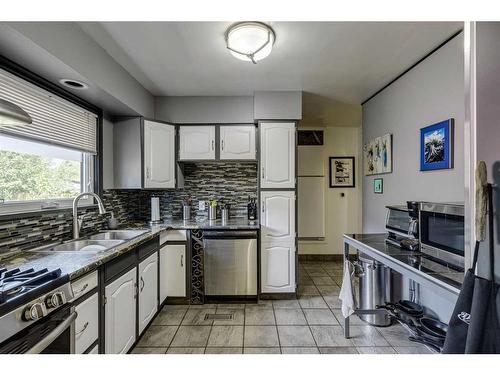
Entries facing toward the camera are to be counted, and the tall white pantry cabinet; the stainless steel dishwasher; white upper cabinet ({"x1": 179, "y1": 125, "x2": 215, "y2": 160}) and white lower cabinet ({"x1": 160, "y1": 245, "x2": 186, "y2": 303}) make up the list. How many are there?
4

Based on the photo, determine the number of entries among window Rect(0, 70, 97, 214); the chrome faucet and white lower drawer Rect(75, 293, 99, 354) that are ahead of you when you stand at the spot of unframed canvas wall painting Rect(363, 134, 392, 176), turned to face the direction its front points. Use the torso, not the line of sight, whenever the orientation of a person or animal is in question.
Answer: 3

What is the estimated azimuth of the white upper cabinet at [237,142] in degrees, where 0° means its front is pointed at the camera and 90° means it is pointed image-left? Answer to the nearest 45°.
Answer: approximately 0°

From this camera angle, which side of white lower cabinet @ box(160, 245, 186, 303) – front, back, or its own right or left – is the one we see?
front

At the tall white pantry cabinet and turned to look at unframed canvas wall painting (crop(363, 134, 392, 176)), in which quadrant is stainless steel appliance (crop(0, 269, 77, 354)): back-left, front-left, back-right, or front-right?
back-right

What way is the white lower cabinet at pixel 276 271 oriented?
toward the camera

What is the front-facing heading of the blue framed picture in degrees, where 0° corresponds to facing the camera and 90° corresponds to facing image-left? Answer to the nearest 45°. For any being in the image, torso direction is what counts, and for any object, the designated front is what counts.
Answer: approximately 45°

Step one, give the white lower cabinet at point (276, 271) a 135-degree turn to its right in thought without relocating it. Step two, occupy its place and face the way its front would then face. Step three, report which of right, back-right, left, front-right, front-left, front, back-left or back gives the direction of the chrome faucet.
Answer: left

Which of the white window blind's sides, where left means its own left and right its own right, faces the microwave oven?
front

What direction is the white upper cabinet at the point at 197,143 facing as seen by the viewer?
toward the camera

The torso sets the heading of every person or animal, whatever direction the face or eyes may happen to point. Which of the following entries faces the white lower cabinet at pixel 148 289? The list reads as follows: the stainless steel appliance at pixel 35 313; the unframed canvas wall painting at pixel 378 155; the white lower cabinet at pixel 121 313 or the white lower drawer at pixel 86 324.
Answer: the unframed canvas wall painting

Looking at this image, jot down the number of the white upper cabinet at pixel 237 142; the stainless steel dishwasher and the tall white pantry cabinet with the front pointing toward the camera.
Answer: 3

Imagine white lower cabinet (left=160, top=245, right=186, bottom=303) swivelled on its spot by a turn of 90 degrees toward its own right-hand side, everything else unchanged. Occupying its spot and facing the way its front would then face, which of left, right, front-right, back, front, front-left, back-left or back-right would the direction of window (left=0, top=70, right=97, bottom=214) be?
front-left

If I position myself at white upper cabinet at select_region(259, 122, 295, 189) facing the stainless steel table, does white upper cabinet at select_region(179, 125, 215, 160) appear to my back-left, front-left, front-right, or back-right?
back-right

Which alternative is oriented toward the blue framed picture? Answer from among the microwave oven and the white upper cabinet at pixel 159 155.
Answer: the white upper cabinet

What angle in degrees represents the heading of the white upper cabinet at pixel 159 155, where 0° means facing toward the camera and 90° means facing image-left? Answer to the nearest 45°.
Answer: approximately 315°

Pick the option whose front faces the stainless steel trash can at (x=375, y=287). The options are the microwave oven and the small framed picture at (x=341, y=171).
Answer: the small framed picture

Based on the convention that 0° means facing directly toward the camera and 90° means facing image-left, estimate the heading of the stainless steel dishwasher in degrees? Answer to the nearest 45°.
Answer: approximately 0°

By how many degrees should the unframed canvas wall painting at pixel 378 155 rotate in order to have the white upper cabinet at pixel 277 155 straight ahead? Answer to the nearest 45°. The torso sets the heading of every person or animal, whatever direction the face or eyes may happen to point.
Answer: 0° — it already faces it

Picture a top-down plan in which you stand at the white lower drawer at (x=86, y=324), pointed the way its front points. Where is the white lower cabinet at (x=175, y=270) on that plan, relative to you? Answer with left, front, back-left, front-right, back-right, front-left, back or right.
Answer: left

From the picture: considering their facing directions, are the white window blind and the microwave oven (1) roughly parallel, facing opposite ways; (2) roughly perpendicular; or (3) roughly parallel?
roughly parallel, facing opposite ways

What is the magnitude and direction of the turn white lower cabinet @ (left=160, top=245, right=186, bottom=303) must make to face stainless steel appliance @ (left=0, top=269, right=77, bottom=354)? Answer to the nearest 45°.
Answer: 0° — it already faces it

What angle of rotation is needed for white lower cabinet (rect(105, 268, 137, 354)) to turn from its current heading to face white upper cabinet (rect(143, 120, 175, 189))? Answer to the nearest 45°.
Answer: approximately 135° to its left
